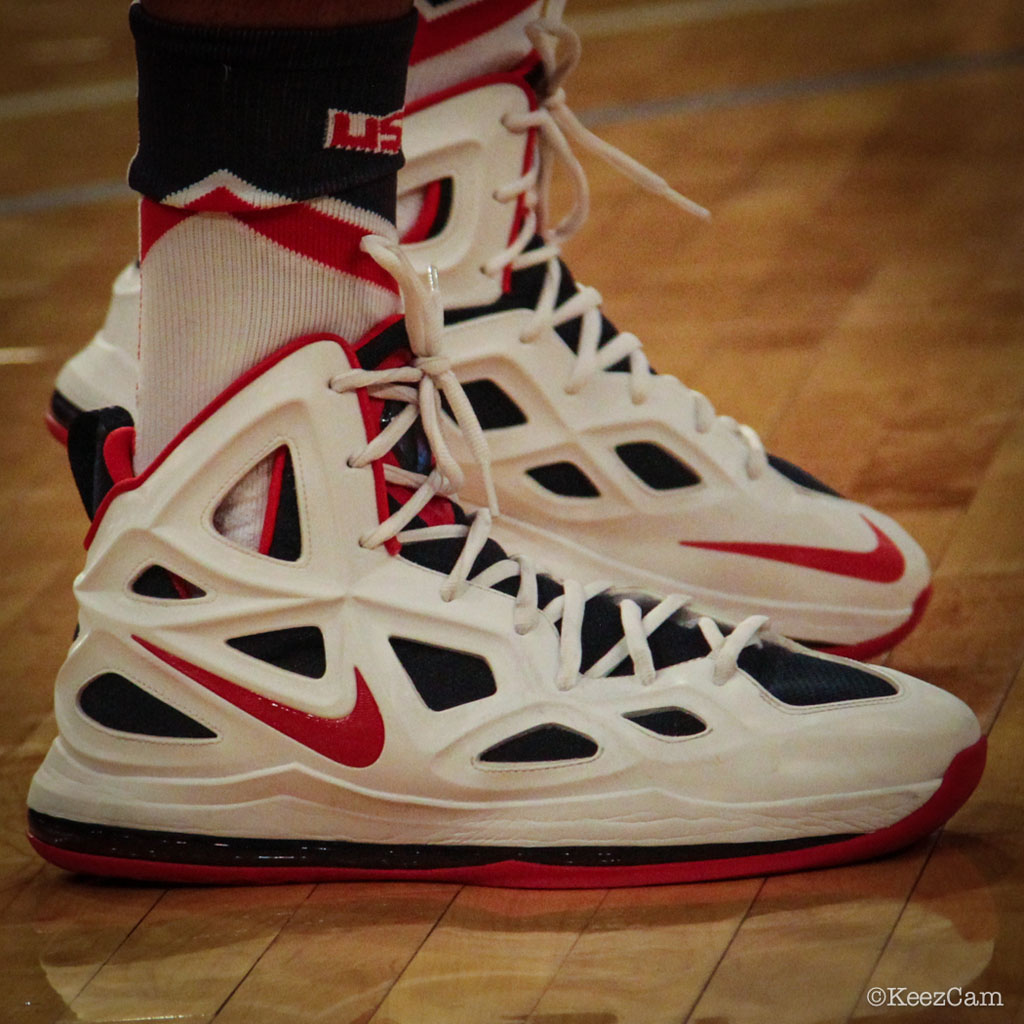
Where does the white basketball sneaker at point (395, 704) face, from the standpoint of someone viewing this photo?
facing to the right of the viewer
